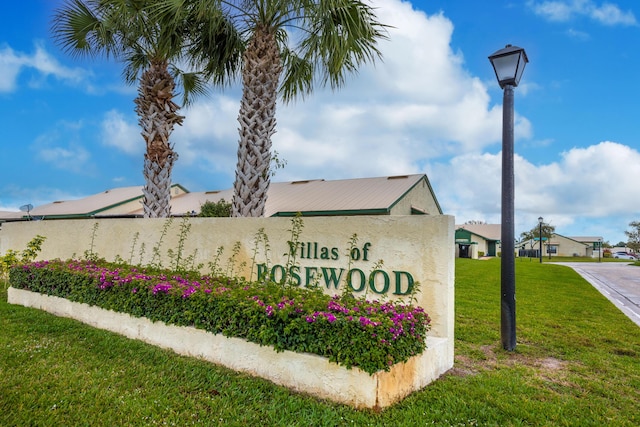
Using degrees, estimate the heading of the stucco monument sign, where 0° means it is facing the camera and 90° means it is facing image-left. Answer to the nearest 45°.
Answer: approximately 45°

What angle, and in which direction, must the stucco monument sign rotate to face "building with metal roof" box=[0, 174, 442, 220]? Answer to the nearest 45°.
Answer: approximately 135° to its right

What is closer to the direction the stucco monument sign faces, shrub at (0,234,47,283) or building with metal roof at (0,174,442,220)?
the shrub

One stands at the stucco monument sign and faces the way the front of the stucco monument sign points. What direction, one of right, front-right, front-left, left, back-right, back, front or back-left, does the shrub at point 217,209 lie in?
back-right
